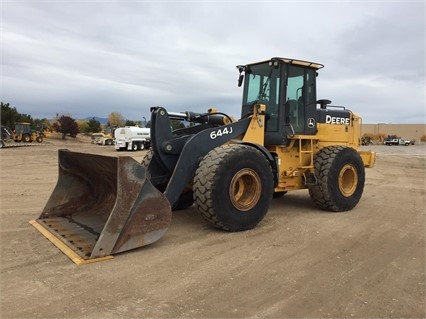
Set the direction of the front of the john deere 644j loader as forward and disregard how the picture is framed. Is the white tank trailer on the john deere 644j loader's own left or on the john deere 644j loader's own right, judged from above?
on the john deere 644j loader's own right

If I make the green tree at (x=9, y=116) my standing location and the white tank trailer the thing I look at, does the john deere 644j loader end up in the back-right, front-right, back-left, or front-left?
front-right

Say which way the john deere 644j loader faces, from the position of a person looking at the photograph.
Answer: facing the viewer and to the left of the viewer

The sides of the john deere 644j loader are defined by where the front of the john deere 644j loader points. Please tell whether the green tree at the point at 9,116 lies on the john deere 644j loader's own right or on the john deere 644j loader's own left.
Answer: on the john deere 644j loader's own right

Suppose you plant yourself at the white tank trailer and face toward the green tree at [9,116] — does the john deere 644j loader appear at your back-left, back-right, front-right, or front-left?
back-left

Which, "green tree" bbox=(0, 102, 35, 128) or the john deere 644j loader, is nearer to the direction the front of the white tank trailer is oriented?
the green tree
